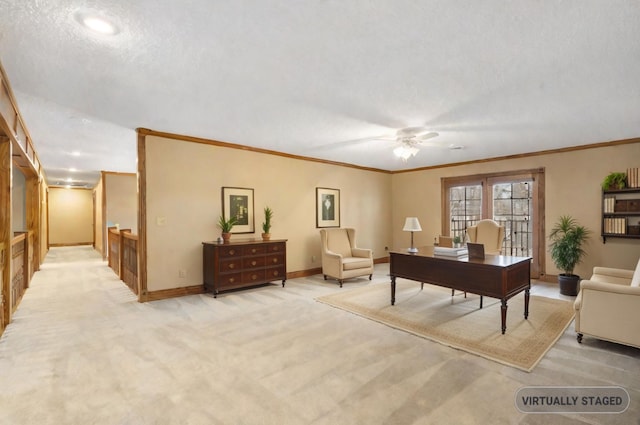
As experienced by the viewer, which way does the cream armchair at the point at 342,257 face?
facing the viewer and to the right of the viewer

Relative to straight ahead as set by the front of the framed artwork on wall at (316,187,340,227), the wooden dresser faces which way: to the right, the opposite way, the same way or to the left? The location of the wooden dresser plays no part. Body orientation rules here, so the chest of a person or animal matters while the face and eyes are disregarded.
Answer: the same way

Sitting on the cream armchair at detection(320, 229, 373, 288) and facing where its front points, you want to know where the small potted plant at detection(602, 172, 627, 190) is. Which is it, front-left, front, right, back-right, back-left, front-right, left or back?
front-left

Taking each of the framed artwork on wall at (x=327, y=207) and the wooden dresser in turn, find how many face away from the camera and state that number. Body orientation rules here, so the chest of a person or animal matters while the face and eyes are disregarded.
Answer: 0

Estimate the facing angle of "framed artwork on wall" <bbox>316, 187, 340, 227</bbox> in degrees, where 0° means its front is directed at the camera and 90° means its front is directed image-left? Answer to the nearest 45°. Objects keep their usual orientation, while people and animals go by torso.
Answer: approximately 315°

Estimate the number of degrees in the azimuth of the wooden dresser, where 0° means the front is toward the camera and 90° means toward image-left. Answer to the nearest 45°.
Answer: approximately 315°

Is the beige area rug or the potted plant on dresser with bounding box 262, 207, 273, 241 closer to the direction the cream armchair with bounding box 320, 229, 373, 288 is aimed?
the beige area rug

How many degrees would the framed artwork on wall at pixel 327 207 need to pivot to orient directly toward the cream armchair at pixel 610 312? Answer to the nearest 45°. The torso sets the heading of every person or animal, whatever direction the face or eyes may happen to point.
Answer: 0° — it already faces it

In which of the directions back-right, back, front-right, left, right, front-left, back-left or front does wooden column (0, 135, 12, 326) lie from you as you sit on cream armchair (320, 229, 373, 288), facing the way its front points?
right

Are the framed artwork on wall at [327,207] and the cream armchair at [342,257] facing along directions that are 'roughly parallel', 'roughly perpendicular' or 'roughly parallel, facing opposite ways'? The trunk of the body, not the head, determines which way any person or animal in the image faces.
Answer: roughly parallel

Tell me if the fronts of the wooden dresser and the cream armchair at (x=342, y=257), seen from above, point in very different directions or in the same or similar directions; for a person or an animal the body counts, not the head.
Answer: same or similar directions

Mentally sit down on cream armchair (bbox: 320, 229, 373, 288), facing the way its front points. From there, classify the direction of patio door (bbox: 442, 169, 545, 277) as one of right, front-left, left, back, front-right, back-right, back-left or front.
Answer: front-left

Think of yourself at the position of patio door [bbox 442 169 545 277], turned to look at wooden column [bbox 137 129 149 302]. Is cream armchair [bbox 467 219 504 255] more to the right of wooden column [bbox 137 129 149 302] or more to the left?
left

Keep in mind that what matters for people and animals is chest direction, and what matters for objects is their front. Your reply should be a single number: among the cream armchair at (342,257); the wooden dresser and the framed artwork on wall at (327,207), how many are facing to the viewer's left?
0

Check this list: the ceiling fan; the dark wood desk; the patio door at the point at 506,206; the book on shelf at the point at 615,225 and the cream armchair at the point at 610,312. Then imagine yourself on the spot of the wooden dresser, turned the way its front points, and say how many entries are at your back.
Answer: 0
